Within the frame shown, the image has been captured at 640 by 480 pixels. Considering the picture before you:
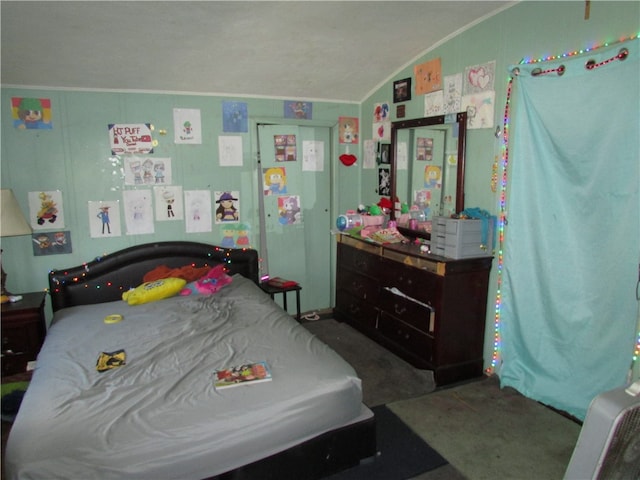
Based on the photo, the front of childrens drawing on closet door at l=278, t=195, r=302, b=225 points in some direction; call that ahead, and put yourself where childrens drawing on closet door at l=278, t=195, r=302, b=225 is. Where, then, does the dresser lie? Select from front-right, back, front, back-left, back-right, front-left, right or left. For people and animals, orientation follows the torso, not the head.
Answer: front-left

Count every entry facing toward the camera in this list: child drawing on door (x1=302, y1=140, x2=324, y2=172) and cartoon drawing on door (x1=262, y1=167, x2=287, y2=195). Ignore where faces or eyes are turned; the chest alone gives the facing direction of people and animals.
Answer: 2

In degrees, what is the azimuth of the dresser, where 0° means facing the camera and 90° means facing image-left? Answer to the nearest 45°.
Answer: approximately 45°

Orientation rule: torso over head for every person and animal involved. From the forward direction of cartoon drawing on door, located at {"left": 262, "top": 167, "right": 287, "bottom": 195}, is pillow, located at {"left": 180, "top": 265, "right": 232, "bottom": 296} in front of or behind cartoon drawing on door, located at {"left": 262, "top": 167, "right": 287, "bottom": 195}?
in front

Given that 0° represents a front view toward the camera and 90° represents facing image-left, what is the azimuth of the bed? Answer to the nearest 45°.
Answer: approximately 315°

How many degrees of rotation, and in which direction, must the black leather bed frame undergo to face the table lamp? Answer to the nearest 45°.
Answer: approximately 135° to its right

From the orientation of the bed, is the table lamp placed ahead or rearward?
rearward
